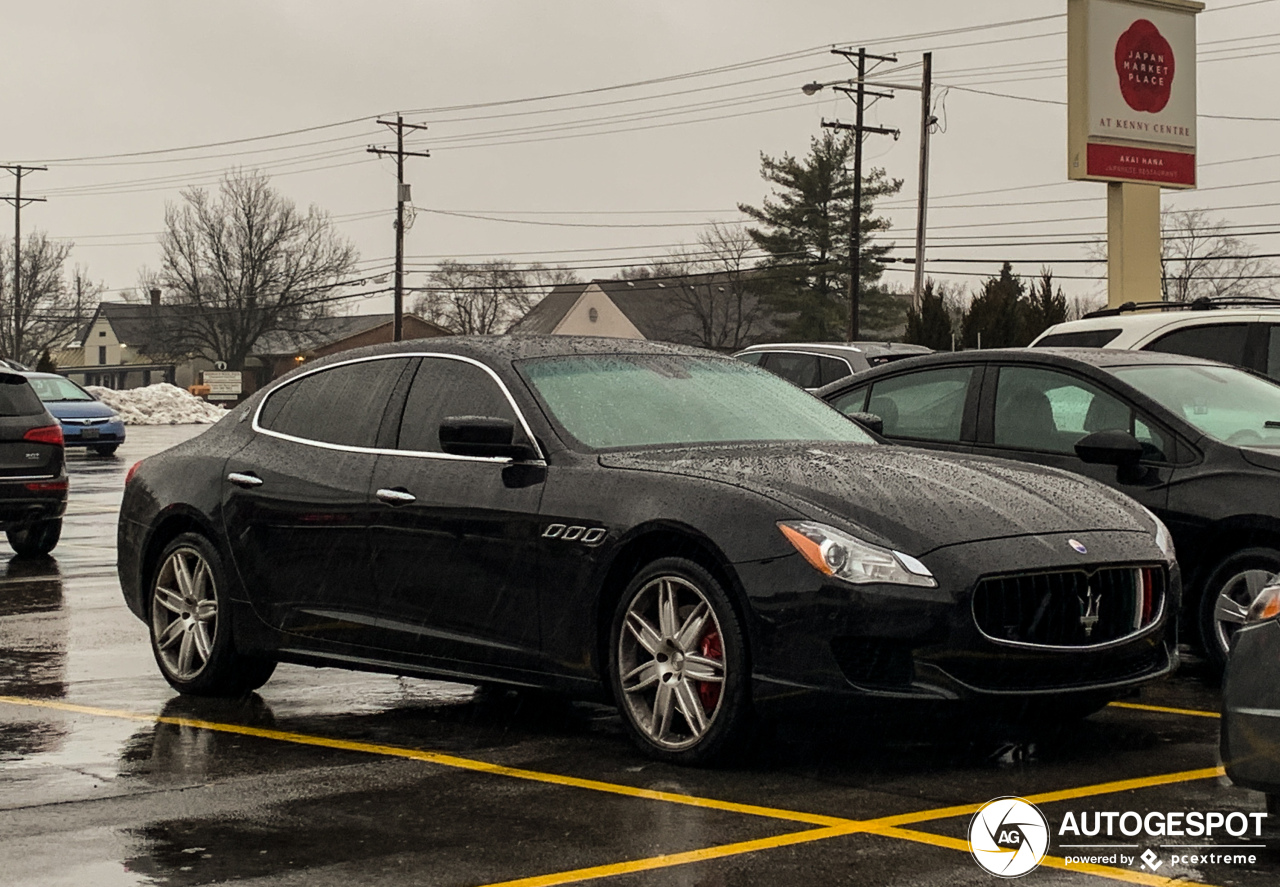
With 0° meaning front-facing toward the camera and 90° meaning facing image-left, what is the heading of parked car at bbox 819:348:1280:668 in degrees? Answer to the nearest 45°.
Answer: approximately 315°

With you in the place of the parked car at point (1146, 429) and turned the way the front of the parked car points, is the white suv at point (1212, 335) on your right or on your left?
on your left

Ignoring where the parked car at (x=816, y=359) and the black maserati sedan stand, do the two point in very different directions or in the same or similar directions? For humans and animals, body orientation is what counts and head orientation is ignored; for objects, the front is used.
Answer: very different directions

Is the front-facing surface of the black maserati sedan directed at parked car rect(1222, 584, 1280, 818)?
yes

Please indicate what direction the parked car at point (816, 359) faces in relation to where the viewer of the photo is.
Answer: facing away from the viewer and to the left of the viewer

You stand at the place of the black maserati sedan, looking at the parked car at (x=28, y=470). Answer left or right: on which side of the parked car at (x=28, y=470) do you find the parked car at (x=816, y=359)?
right

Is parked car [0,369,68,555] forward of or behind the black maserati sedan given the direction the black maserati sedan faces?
behind

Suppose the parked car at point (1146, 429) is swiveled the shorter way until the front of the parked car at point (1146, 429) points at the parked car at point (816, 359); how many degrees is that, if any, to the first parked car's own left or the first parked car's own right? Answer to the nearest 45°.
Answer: approximately 135° to the first parked car's own left

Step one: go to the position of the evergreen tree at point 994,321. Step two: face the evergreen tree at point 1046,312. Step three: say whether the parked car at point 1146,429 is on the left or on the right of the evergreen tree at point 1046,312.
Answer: right

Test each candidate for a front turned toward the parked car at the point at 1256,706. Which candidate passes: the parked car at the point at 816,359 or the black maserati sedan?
the black maserati sedan

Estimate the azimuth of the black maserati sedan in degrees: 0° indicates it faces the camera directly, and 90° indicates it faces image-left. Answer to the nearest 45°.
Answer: approximately 315°
